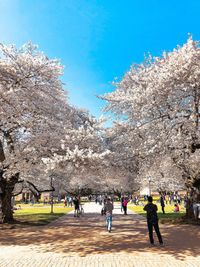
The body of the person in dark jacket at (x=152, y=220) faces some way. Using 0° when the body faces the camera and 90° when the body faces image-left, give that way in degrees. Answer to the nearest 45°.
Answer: approximately 180°
